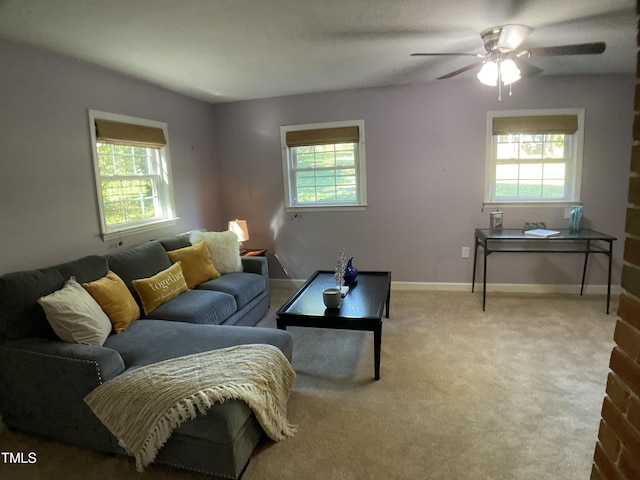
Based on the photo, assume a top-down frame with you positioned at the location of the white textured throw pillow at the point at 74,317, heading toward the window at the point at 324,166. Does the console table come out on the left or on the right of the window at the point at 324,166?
right

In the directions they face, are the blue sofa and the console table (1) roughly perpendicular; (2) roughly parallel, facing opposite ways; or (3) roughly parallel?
roughly perpendicular

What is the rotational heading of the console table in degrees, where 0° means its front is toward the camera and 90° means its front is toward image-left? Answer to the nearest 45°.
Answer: approximately 0°

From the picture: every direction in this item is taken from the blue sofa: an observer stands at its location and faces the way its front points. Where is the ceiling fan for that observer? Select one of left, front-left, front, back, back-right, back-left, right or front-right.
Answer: front-left

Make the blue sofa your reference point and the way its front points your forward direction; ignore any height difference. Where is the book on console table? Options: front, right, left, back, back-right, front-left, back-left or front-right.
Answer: front-left

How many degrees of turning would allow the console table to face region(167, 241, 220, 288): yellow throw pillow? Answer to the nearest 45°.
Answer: approximately 45° to its right

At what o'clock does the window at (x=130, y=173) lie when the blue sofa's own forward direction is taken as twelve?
The window is roughly at 8 o'clock from the blue sofa.

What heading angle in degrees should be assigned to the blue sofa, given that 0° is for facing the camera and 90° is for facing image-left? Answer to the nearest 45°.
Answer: approximately 315°

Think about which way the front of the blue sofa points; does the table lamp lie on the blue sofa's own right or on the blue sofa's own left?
on the blue sofa's own left

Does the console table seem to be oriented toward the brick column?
yes

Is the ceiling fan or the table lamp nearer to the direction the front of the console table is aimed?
the ceiling fan

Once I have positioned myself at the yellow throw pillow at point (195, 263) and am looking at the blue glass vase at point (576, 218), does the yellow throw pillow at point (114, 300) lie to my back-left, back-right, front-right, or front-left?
back-right

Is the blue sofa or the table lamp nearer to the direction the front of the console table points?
the blue sofa
